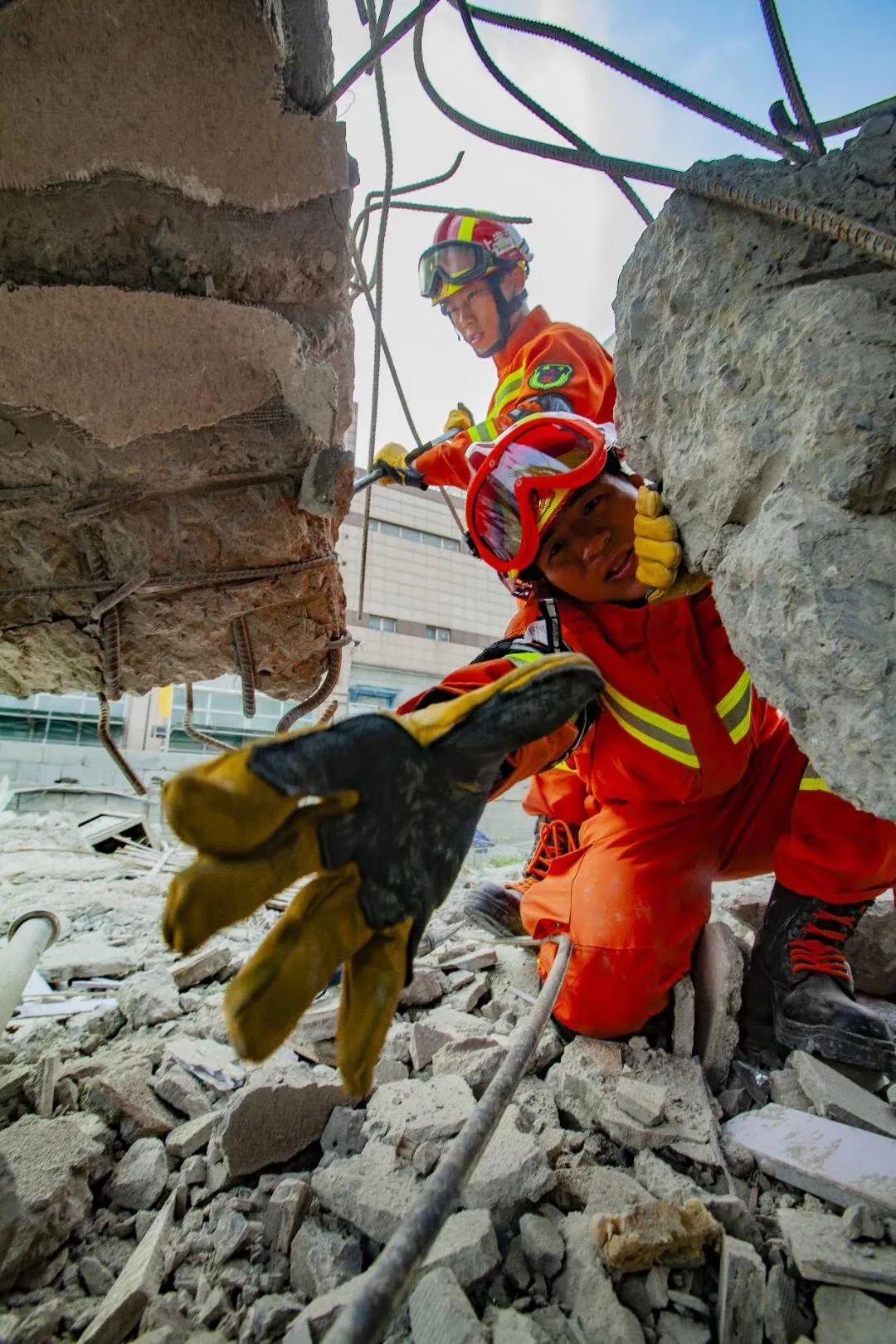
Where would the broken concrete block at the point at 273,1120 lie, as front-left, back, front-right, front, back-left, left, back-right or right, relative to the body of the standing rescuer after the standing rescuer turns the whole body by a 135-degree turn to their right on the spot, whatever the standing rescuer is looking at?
back

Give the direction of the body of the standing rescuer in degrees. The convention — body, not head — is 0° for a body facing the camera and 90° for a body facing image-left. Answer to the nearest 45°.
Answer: approximately 45°

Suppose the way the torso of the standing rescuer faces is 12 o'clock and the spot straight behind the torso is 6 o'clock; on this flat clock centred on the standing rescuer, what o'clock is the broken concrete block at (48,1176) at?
The broken concrete block is roughly at 11 o'clock from the standing rescuer.

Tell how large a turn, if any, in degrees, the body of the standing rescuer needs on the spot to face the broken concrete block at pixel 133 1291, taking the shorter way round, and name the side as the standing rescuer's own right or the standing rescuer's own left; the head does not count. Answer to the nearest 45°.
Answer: approximately 45° to the standing rescuer's own left

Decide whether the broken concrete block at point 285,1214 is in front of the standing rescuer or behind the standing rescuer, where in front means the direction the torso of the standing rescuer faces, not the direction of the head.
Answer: in front

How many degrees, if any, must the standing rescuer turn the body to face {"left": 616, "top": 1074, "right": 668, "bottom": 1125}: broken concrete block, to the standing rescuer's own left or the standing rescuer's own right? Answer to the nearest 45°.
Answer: approximately 45° to the standing rescuer's own left

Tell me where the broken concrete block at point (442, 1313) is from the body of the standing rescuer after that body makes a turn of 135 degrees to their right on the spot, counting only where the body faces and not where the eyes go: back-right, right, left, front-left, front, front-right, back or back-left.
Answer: back

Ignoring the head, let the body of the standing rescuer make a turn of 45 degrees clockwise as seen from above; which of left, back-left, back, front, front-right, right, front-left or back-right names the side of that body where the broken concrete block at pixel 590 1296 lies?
left

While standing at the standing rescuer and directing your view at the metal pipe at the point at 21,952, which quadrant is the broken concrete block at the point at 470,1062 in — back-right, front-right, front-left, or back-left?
front-left

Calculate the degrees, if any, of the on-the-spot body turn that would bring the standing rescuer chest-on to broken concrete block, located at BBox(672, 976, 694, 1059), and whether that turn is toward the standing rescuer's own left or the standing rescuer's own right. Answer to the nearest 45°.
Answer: approximately 45° to the standing rescuer's own left

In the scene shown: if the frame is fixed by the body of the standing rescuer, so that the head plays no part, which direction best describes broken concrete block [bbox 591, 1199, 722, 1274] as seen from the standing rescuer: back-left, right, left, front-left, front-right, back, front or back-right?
front-left
